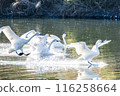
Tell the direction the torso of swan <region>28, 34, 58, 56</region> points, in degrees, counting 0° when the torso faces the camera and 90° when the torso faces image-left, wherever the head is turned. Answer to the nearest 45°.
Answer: approximately 270°
